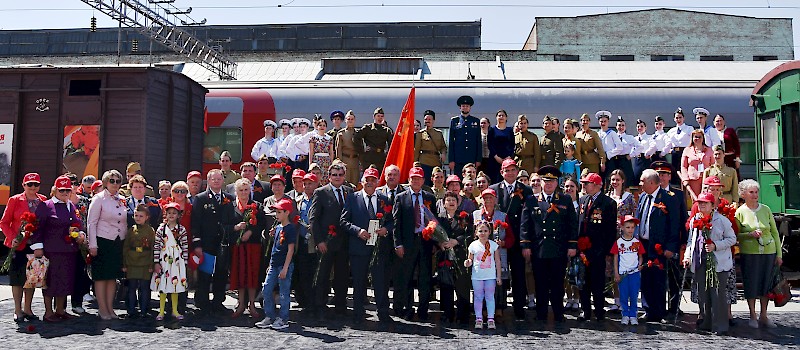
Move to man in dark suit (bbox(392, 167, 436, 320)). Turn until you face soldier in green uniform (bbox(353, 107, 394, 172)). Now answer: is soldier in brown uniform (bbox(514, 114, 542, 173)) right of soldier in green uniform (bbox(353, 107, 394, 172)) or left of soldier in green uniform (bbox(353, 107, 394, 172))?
right

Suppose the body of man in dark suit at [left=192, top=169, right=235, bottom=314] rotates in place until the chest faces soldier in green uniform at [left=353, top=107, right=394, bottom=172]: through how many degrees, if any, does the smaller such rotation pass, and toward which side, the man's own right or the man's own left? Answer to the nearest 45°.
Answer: approximately 135° to the man's own left

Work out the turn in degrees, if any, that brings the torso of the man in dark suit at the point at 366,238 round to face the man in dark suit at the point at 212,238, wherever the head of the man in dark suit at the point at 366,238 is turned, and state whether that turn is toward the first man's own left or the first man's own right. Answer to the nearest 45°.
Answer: approximately 90° to the first man's own right

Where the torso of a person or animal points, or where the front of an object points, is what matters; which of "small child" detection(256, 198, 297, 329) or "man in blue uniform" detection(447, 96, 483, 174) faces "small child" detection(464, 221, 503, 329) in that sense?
the man in blue uniform

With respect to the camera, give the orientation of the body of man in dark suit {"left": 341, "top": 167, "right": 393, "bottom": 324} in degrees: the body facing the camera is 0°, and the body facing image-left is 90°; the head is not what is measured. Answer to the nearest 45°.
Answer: approximately 0°

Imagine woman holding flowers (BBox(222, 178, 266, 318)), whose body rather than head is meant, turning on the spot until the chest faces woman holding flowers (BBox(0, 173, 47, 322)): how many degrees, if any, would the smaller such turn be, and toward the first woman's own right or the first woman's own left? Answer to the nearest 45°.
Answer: approximately 90° to the first woman's own right

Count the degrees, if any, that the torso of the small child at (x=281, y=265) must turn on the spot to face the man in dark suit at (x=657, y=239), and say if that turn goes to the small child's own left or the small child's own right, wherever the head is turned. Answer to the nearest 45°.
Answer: approximately 135° to the small child's own left
